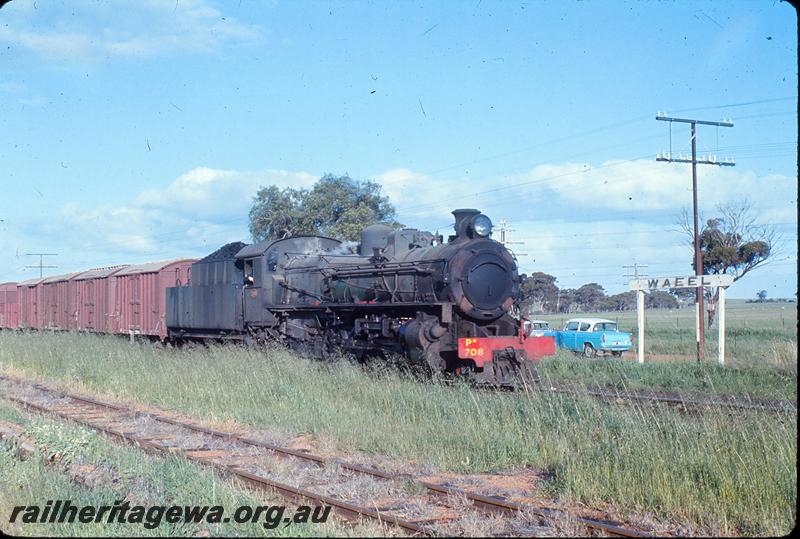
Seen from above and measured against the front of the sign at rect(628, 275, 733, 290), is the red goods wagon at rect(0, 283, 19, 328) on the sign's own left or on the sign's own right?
on the sign's own right

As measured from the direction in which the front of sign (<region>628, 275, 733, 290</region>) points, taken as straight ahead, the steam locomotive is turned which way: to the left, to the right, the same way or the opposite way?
to the left

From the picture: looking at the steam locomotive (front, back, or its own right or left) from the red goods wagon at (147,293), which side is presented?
back

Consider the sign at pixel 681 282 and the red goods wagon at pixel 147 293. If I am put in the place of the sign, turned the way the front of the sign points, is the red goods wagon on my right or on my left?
on my right

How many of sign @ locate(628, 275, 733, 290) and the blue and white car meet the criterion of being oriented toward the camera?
1

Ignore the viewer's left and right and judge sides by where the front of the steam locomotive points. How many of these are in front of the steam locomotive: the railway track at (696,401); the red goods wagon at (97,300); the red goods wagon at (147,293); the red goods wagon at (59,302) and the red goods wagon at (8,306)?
1

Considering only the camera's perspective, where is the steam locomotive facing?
facing the viewer and to the right of the viewer

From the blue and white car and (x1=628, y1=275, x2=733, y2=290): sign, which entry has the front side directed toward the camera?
the sign

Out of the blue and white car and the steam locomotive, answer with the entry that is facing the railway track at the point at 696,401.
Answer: the steam locomotive

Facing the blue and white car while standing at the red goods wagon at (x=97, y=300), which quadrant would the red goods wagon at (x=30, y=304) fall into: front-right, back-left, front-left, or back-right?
back-left

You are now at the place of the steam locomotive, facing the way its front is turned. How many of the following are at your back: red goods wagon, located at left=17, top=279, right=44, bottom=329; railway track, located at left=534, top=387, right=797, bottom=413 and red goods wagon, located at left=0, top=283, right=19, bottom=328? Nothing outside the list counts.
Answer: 2

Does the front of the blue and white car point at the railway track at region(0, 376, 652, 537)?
no

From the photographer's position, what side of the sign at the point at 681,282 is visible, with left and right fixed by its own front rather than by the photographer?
front
